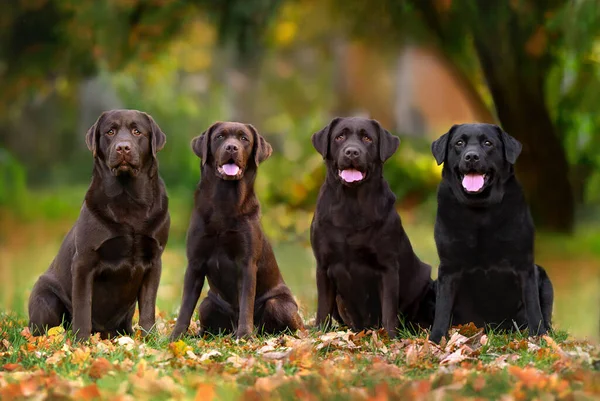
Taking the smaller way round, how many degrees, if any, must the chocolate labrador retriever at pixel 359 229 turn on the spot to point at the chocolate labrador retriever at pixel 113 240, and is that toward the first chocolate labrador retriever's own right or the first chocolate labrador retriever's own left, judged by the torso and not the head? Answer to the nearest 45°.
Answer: approximately 45° to the first chocolate labrador retriever's own right

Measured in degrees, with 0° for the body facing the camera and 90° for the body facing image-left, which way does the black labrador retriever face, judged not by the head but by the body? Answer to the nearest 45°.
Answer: approximately 0°

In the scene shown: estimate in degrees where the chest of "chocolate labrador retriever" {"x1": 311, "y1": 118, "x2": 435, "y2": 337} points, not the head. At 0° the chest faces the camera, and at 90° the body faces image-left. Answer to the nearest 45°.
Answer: approximately 45°

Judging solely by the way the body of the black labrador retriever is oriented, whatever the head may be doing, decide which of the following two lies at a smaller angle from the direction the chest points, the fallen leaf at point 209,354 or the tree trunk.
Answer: the fallen leaf

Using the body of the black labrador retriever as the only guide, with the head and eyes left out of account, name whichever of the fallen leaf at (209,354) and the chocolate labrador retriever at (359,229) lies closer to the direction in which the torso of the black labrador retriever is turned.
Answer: the fallen leaf

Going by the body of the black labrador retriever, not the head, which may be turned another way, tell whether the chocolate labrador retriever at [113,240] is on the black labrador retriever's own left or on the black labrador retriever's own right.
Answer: on the black labrador retriever's own right

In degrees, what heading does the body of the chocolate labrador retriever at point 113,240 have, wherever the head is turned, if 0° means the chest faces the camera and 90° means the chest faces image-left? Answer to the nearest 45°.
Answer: approximately 315°

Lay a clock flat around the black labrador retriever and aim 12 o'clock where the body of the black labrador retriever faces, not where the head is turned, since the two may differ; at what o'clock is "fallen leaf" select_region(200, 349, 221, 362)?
The fallen leaf is roughly at 2 o'clock from the black labrador retriever.

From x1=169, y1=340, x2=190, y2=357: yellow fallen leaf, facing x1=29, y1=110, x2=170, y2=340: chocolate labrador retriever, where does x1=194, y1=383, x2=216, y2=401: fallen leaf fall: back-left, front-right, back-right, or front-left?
back-left

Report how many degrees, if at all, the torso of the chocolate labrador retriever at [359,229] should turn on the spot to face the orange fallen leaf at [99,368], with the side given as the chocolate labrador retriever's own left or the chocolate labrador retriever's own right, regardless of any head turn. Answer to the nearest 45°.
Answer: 0° — it already faces it

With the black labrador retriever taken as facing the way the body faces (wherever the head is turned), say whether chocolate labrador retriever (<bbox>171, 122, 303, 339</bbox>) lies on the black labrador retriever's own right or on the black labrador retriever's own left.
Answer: on the black labrador retriever's own right

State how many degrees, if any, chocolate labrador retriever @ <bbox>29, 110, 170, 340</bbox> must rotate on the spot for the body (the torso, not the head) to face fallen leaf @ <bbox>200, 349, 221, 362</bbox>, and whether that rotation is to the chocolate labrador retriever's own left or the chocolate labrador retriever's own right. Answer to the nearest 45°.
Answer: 0° — it already faces it
